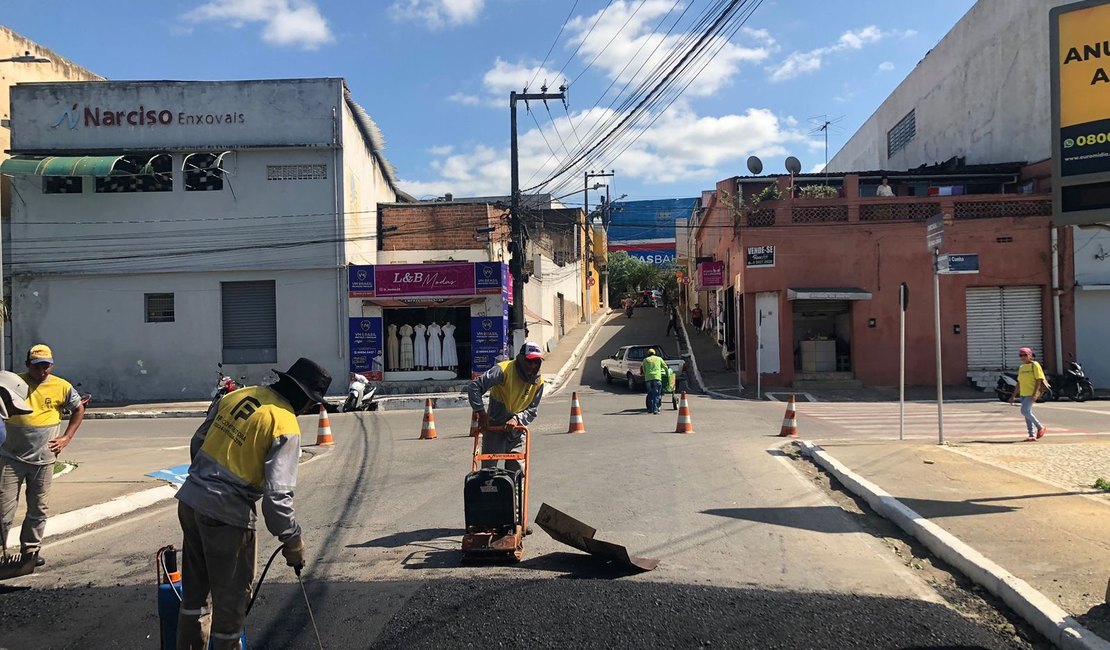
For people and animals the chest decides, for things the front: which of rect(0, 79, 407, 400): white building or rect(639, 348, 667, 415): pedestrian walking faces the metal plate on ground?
the white building

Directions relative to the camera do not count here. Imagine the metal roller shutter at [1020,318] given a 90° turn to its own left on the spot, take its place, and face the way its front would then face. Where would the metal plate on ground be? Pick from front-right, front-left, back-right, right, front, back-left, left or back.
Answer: right

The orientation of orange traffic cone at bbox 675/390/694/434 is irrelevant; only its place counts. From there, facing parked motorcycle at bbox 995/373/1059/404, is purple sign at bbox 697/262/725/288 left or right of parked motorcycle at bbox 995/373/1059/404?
left

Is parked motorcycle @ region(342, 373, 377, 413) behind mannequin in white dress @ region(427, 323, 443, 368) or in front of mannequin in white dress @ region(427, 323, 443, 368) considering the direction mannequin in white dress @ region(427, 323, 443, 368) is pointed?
in front

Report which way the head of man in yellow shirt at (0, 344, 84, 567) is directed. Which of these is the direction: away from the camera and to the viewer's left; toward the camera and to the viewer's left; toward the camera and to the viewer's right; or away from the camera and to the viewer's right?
toward the camera and to the viewer's right

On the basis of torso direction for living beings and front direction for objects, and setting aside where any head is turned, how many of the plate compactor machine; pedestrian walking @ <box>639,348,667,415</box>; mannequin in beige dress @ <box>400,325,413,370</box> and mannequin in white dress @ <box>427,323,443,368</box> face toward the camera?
3

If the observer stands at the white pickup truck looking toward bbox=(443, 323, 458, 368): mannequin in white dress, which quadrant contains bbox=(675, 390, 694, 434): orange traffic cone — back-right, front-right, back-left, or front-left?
back-left

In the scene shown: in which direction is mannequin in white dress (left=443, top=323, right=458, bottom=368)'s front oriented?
toward the camera

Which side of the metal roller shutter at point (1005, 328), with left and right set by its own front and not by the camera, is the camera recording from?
front

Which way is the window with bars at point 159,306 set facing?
toward the camera

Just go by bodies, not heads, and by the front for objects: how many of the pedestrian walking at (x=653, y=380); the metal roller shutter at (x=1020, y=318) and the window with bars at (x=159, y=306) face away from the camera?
1

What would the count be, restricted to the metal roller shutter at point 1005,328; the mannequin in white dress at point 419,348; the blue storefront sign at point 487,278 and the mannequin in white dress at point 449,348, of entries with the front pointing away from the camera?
0

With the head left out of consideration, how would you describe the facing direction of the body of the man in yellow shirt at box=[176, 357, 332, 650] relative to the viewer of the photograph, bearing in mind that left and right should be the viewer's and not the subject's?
facing away from the viewer and to the right of the viewer

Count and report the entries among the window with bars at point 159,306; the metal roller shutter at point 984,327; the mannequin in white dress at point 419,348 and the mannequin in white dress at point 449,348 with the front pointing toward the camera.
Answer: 4

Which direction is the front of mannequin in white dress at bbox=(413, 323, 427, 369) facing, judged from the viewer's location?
facing the viewer

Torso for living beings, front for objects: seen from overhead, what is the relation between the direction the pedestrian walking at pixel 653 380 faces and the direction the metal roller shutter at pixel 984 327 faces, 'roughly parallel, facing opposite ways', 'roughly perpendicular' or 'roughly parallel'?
roughly parallel, facing opposite ways

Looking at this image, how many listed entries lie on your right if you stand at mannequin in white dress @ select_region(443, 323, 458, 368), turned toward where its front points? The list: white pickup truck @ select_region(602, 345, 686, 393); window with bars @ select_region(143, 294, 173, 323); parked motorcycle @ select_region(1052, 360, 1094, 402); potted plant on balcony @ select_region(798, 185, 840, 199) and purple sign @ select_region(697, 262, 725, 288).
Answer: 1

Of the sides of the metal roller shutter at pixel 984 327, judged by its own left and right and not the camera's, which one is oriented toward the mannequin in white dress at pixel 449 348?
right
